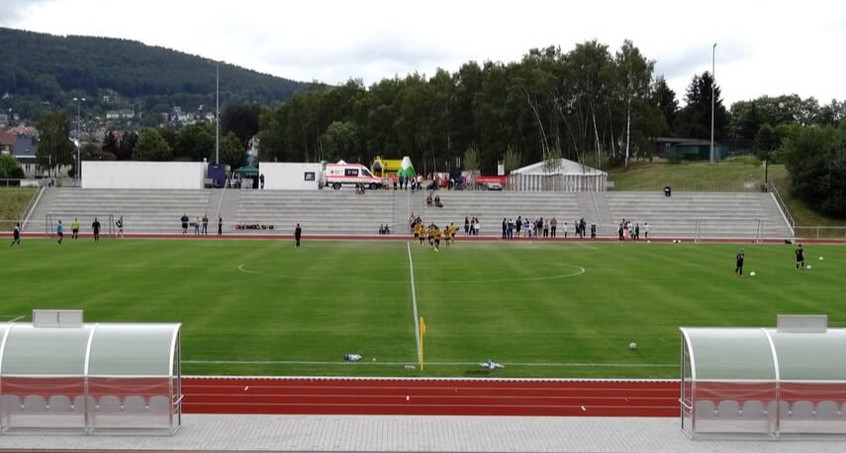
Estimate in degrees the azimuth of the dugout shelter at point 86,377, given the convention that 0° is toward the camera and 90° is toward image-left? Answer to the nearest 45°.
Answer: approximately 180°

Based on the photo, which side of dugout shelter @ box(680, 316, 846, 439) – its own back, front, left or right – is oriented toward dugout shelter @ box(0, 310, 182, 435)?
left

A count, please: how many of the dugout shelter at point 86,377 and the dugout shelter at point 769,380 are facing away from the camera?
2

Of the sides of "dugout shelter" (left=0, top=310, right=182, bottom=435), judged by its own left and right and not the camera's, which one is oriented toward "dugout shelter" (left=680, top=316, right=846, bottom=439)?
right

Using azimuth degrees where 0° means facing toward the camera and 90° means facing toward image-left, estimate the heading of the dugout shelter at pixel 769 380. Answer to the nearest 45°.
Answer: approximately 180°
